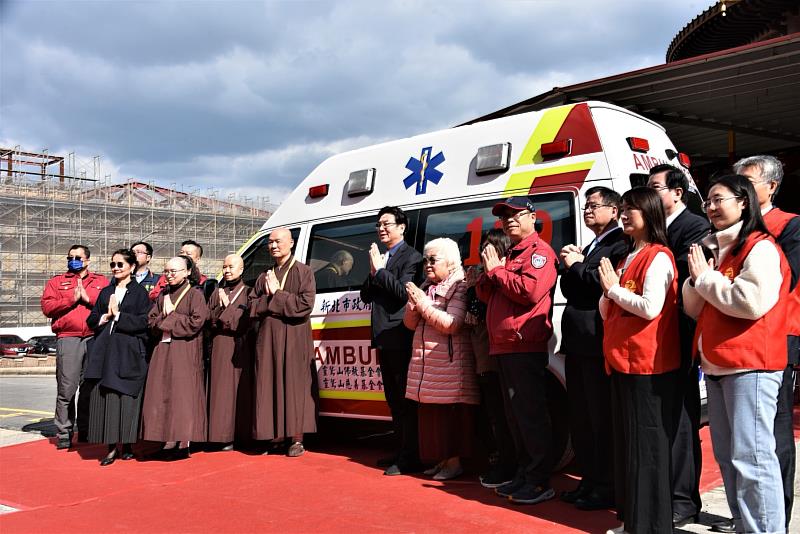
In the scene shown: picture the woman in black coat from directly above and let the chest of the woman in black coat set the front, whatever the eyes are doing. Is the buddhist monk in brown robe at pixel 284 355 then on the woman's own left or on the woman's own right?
on the woman's own left

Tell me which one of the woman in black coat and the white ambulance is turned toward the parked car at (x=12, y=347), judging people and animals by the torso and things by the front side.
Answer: the white ambulance

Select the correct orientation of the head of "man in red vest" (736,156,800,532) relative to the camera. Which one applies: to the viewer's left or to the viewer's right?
to the viewer's left

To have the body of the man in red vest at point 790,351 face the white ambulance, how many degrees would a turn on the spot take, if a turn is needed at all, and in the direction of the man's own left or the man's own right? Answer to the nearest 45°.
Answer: approximately 90° to the man's own right

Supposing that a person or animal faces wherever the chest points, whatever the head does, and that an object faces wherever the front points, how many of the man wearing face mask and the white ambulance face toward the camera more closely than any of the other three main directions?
1

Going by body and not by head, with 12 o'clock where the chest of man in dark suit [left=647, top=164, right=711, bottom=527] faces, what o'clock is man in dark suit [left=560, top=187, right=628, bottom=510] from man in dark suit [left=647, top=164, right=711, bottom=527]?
man in dark suit [left=560, top=187, right=628, bottom=510] is roughly at 2 o'clock from man in dark suit [left=647, top=164, right=711, bottom=527].

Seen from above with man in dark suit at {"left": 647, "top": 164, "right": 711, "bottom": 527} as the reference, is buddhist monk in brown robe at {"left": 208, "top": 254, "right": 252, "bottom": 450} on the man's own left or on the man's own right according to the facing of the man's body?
on the man's own right

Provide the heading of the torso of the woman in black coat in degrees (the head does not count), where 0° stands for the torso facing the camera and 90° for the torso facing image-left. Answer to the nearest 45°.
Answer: approximately 45°

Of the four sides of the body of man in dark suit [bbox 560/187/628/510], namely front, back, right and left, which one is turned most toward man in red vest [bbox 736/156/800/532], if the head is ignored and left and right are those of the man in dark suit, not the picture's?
left

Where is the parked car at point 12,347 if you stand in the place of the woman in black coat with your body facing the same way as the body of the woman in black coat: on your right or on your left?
on your right

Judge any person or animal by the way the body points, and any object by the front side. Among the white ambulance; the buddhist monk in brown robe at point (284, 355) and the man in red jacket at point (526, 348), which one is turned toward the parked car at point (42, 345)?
the white ambulance

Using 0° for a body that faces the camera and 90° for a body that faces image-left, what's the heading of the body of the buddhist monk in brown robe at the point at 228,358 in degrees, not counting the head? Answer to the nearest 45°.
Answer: approximately 45°

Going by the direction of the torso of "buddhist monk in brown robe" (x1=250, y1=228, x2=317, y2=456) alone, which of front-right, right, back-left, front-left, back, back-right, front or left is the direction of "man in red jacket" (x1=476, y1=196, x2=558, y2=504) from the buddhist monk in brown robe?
left
